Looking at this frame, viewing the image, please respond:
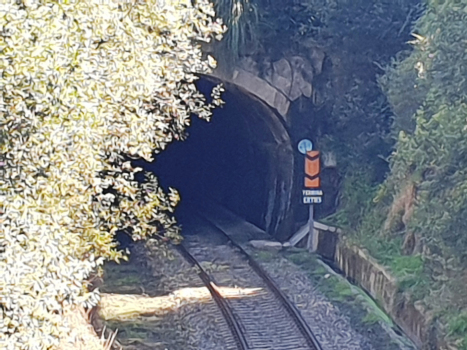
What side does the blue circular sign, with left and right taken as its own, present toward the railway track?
front

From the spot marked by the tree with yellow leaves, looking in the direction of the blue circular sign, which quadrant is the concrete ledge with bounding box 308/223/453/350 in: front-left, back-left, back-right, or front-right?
front-right

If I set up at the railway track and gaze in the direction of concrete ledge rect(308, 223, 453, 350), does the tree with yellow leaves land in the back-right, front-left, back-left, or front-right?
back-right

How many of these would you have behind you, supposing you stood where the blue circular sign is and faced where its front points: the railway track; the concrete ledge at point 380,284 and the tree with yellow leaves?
0

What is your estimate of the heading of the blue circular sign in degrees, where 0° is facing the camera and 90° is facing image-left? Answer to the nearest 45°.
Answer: approximately 0°

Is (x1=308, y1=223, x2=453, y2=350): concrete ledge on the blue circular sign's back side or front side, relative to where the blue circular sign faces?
on the front side

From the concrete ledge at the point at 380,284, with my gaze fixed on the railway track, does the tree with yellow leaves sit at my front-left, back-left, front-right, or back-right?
front-left
